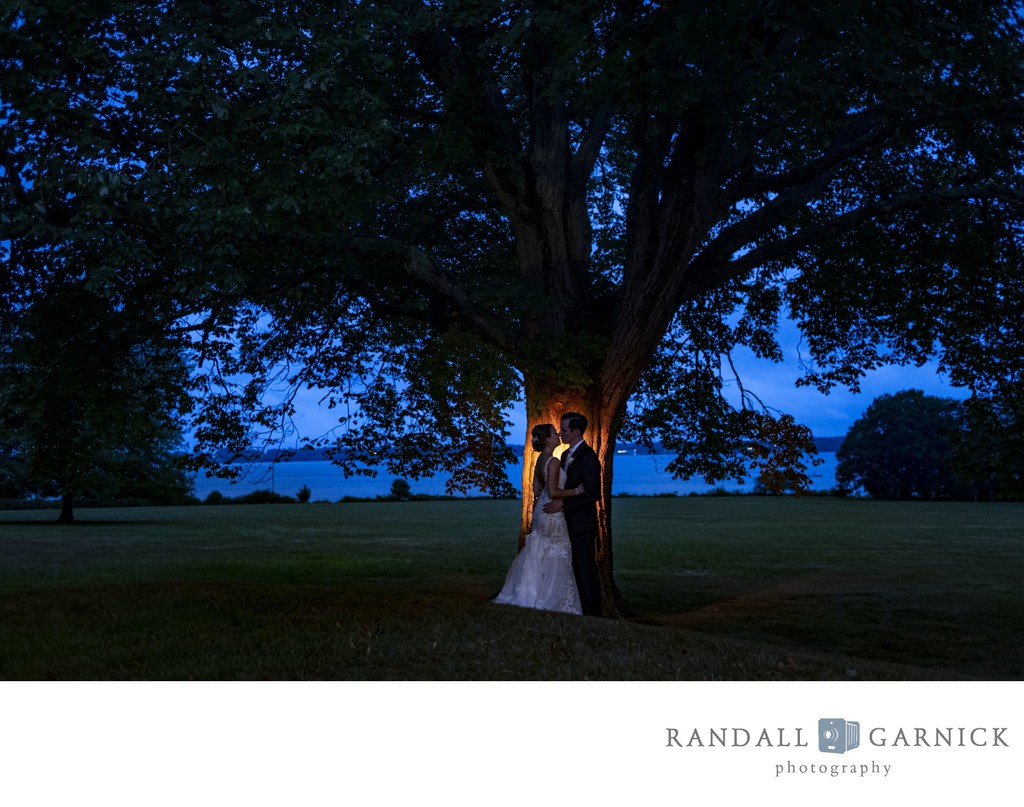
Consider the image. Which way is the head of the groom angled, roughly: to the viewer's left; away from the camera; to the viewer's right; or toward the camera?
to the viewer's left

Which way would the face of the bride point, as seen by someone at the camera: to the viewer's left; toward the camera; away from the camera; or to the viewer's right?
to the viewer's right

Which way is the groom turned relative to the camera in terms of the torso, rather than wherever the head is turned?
to the viewer's left
